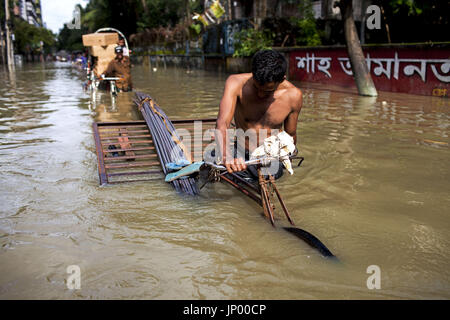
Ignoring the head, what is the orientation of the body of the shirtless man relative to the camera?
toward the camera

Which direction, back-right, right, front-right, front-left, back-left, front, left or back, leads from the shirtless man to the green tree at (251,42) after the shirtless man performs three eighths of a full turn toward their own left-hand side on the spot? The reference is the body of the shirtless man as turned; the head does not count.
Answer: front-left

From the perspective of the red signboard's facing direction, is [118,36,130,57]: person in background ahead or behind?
ahead

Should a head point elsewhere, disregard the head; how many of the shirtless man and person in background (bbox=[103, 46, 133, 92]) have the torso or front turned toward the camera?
2

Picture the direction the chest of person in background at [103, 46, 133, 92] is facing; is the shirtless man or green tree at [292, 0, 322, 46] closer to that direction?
the shirtless man

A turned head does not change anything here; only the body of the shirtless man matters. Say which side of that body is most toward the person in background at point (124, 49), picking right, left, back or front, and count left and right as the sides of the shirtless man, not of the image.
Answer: back

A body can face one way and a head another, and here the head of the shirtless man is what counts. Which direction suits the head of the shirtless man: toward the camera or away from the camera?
toward the camera

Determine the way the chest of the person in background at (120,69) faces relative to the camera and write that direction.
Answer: toward the camera

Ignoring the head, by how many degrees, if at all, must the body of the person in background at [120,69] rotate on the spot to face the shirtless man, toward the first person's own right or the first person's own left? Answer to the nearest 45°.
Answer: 0° — they already face them

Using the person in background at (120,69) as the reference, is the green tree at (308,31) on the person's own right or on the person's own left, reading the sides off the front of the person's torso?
on the person's own left
